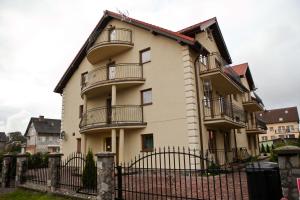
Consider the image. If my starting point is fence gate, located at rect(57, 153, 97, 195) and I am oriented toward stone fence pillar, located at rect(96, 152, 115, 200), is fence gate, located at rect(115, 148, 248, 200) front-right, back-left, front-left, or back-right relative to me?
front-left

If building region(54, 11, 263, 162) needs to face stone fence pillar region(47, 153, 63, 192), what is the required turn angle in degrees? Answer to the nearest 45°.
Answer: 0° — it already faces it

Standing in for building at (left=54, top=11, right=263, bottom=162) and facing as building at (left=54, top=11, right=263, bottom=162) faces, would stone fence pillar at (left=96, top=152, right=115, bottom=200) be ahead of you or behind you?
ahead

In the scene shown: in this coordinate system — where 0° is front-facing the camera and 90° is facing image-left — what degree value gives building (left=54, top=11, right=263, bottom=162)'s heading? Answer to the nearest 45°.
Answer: approximately 45°

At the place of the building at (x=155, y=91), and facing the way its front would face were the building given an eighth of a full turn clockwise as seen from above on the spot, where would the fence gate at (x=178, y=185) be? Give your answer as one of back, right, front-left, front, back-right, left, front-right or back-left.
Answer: left

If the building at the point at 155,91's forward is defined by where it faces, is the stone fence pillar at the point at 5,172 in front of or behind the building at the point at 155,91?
in front

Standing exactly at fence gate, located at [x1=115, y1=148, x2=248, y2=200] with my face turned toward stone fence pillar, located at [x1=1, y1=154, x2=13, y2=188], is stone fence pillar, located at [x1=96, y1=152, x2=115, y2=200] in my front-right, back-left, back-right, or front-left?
front-left

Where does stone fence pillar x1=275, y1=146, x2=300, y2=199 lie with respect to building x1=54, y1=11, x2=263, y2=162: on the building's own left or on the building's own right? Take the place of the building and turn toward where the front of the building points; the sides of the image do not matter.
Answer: on the building's own left

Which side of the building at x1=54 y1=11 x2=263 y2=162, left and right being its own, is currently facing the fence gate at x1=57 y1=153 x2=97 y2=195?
front
